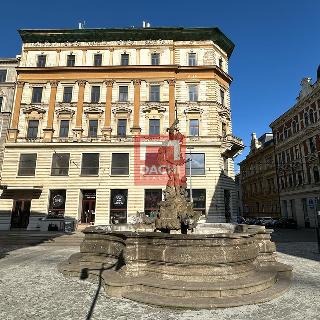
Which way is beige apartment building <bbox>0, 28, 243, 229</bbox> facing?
toward the camera

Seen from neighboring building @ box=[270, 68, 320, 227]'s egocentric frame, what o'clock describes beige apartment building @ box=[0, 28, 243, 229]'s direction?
The beige apartment building is roughly at 12 o'clock from the neighboring building.

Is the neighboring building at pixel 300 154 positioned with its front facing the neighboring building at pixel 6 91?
yes

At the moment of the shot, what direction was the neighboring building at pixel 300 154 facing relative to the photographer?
facing the viewer and to the left of the viewer

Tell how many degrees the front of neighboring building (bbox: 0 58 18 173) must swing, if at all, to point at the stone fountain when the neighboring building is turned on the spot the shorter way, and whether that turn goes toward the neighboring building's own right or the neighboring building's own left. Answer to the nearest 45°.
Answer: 0° — it already faces it

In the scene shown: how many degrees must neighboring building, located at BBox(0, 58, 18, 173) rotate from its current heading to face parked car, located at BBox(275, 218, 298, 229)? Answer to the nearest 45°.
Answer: approximately 90° to its left

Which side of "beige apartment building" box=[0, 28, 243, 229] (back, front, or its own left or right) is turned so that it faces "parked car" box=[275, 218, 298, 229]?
left

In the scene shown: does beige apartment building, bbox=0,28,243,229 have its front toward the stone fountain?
yes

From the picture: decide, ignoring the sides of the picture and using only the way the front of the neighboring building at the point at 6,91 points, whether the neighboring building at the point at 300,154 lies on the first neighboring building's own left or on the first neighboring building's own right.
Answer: on the first neighboring building's own left

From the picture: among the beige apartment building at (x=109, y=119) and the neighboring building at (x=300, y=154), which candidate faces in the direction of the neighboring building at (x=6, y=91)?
the neighboring building at (x=300, y=154)

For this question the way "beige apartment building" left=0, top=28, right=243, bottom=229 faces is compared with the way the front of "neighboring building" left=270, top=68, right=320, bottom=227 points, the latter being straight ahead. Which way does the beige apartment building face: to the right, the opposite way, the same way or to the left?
to the left
